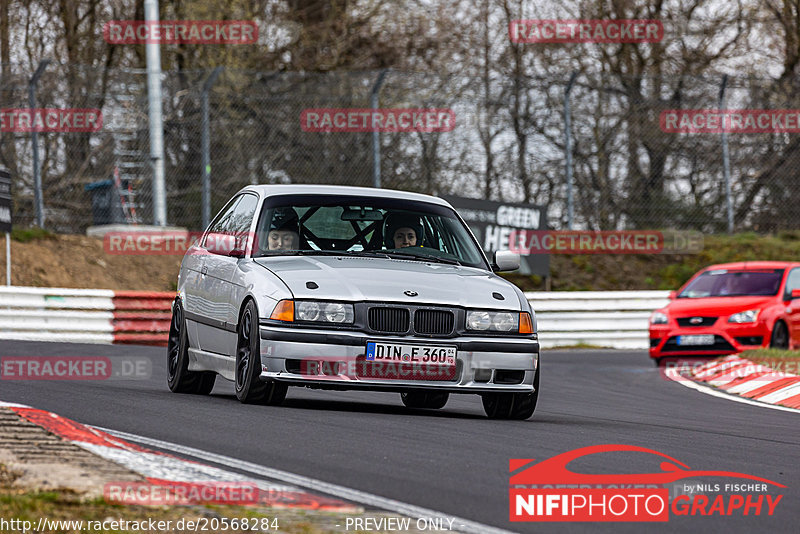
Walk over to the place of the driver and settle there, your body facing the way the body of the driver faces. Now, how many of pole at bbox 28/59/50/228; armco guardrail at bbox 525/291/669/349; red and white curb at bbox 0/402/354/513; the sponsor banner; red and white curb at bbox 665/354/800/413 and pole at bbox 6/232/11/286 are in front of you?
1

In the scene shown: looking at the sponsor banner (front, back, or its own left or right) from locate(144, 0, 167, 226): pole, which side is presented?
right

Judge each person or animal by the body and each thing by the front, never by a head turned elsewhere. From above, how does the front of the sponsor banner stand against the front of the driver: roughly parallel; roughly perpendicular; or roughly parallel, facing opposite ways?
roughly parallel

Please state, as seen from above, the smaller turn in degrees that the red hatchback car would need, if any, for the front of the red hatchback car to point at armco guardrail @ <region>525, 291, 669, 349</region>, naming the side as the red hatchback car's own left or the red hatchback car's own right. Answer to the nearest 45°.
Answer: approximately 90° to the red hatchback car's own right

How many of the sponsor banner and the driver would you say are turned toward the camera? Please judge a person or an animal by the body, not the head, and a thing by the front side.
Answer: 2

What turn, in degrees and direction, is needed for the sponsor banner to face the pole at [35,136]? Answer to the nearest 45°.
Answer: approximately 90° to its right

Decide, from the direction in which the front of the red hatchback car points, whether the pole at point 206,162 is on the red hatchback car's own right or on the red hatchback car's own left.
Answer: on the red hatchback car's own right

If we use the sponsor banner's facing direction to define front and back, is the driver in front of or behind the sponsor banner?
in front

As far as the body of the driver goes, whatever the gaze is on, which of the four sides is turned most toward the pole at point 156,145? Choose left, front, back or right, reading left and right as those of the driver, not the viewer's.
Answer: back

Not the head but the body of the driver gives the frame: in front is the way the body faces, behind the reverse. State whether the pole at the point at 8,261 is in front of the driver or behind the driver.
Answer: behind

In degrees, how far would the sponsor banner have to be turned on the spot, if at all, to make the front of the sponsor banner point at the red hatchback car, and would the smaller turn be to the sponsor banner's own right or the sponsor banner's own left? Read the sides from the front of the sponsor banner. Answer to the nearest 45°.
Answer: approximately 45° to the sponsor banner's own left

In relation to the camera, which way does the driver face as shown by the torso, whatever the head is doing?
toward the camera

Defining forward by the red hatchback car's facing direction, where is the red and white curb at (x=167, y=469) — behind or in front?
in front

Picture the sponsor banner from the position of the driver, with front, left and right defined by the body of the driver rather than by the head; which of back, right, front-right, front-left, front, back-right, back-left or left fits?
back
